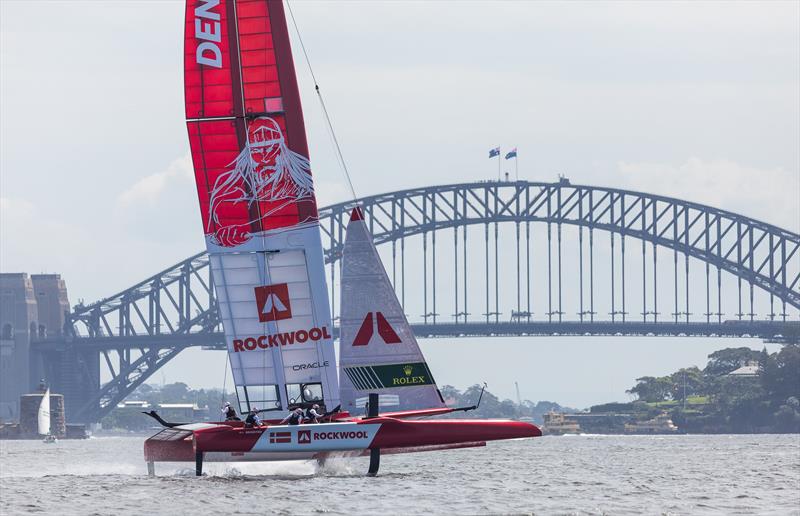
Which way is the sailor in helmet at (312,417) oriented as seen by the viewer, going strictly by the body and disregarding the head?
to the viewer's right

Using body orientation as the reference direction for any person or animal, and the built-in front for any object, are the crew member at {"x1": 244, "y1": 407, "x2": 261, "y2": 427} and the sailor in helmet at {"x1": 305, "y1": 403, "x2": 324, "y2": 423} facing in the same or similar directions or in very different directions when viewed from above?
same or similar directions

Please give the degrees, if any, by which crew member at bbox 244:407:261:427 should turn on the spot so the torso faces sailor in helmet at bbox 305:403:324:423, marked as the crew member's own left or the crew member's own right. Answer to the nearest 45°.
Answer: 0° — they already face them

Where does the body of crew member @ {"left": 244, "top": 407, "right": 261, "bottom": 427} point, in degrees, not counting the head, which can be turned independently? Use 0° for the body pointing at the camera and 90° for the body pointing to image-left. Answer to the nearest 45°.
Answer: approximately 270°

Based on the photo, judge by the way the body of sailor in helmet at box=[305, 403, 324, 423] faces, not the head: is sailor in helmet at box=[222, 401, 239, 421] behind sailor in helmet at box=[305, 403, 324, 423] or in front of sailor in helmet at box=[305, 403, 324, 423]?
behind

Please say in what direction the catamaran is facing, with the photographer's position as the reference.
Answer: facing to the right of the viewer
